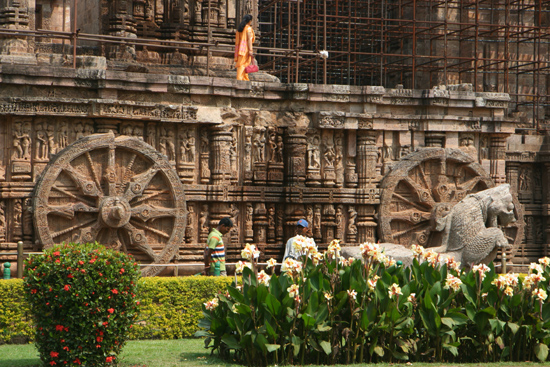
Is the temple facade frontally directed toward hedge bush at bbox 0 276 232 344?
yes

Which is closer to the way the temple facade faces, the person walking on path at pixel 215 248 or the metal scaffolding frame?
the person walking on path

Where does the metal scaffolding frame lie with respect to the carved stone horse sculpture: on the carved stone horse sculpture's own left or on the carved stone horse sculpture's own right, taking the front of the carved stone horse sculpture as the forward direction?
on the carved stone horse sculpture's own left

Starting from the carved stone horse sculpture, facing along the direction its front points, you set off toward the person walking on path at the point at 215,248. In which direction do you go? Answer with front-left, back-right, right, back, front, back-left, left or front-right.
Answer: back-right

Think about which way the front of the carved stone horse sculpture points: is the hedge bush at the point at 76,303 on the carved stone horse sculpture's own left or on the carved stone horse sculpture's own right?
on the carved stone horse sculpture's own right

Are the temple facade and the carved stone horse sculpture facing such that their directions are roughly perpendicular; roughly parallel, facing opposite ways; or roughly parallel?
roughly perpendicular

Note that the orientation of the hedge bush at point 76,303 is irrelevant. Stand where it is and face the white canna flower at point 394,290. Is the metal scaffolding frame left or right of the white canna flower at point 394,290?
left

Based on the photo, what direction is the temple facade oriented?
toward the camera

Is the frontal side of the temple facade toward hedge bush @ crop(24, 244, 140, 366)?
yes

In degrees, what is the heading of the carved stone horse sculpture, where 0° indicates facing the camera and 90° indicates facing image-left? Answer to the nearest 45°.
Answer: approximately 270°

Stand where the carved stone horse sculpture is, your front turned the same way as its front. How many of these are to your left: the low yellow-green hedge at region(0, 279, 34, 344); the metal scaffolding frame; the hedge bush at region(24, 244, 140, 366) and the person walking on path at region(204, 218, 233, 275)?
1

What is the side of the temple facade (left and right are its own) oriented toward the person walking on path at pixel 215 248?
front

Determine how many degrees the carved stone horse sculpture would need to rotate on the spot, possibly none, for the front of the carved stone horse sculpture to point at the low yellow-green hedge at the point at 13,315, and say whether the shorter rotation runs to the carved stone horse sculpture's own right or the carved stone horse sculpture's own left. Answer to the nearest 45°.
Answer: approximately 135° to the carved stone horse sculpture's own right
